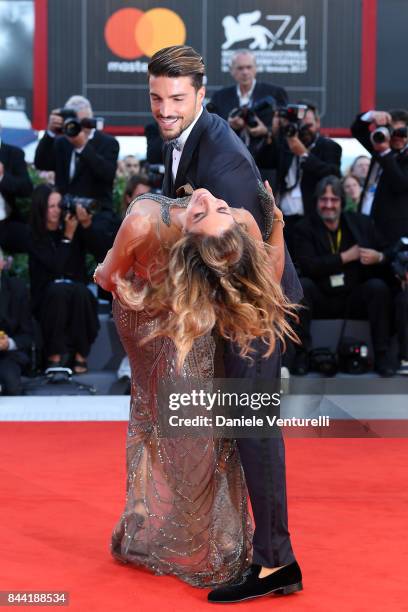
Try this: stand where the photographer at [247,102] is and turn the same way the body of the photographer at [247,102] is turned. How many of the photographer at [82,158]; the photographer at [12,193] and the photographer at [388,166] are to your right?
2

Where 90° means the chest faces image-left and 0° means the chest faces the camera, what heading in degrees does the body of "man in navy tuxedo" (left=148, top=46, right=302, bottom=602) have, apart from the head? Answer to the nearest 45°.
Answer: approximately 45°

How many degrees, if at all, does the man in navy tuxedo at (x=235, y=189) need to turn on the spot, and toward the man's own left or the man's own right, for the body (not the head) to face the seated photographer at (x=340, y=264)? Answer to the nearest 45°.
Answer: approximately 135° to the man's own right

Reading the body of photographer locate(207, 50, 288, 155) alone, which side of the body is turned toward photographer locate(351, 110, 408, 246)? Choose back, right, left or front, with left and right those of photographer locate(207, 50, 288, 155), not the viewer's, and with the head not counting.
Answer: left

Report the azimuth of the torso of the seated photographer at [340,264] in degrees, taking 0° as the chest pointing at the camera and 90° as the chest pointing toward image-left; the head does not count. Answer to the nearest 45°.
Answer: approximately 0°
